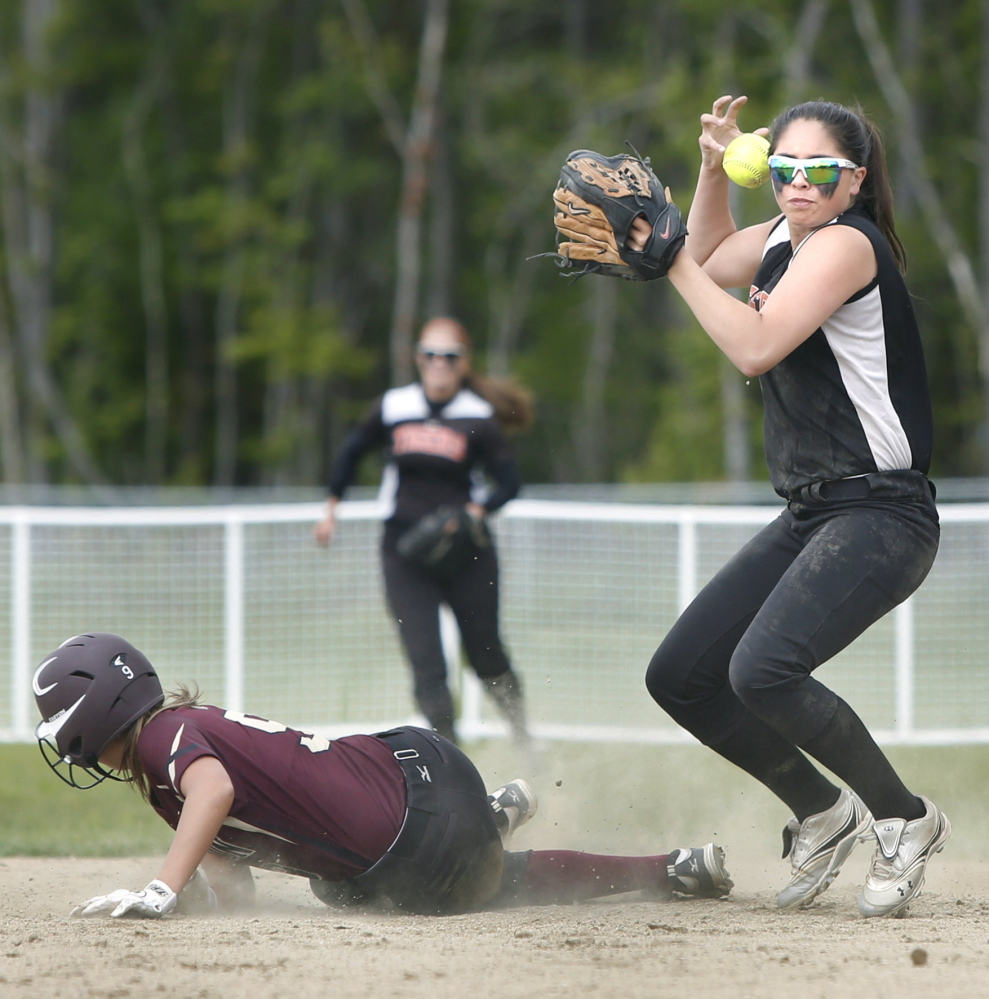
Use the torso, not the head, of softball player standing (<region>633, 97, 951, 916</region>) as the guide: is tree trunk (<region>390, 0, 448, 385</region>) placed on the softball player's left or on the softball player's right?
on the softball player's right

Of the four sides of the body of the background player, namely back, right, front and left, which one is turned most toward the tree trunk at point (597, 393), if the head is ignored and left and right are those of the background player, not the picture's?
back

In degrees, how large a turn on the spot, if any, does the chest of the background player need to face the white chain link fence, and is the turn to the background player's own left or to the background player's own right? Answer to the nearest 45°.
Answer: approximately 180°

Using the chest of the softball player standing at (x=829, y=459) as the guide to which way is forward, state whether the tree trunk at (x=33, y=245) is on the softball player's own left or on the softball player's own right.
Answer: on the softball player's own right

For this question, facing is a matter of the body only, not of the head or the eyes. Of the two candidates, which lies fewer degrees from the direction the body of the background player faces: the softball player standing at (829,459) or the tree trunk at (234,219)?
the softball player standing

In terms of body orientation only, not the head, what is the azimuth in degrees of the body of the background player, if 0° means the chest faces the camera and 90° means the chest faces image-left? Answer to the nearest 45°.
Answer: approximately 0°

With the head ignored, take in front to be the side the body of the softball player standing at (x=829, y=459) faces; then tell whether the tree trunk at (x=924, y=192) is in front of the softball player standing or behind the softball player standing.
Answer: behind

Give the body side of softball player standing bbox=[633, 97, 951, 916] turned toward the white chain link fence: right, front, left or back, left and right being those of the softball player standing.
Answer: right

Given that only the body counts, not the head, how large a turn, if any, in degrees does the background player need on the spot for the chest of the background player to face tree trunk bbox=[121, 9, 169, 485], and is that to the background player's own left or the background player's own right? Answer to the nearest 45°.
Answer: approximately 180°
